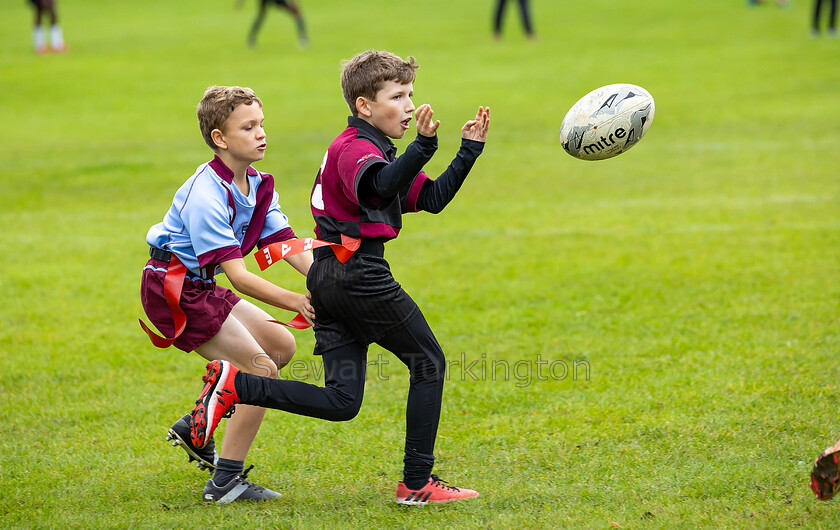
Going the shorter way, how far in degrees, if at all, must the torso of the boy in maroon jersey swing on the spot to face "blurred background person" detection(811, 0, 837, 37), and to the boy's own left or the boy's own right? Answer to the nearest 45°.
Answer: approximately 45° to the boy's own left

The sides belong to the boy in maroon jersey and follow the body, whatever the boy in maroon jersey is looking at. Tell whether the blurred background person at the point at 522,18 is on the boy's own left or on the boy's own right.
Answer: on the boy's own left

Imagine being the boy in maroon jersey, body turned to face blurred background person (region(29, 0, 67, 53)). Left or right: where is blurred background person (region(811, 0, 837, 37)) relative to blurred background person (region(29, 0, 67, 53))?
right

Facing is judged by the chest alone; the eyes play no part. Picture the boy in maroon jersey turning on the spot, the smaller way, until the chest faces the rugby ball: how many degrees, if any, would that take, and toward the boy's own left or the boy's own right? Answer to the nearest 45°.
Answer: approximately 45° to the boy's own left

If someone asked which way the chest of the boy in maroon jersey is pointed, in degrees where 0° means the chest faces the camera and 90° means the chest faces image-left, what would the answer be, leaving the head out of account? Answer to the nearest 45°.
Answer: approximately 270°

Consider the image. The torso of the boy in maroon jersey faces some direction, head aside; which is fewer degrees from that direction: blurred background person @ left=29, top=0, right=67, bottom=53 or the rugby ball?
the rugby ball

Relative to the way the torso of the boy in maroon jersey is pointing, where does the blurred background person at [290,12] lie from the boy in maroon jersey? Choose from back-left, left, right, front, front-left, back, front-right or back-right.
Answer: left

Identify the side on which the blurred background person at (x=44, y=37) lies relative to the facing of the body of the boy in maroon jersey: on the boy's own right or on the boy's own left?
on the boy's own left
